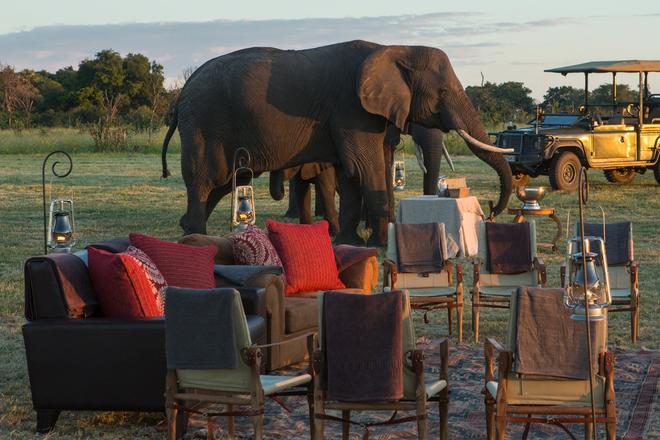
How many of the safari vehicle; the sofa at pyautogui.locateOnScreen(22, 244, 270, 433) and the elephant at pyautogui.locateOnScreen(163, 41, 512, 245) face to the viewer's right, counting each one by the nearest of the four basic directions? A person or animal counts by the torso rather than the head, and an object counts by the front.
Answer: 2

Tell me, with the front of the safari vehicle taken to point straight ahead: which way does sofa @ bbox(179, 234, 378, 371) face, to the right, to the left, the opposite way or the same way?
to the left

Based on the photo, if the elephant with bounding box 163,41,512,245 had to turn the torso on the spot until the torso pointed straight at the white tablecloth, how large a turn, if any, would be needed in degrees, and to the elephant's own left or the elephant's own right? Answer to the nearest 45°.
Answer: approximately 45° to the elephant's own right

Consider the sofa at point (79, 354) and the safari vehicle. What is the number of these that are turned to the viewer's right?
1

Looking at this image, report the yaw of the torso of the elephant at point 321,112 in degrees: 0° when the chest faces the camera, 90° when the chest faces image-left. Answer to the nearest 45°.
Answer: approximately 270°

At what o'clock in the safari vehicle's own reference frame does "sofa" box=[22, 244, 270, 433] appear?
The sofa is roughly at 11 o'clock from the safari vehicle.

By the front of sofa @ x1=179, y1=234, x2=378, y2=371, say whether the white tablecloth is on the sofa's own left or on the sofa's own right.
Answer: on the sofa's own left

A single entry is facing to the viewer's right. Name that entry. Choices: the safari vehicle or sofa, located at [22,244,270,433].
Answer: the sofa

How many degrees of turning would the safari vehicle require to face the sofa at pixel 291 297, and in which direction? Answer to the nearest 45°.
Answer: approximately 45° to its left
